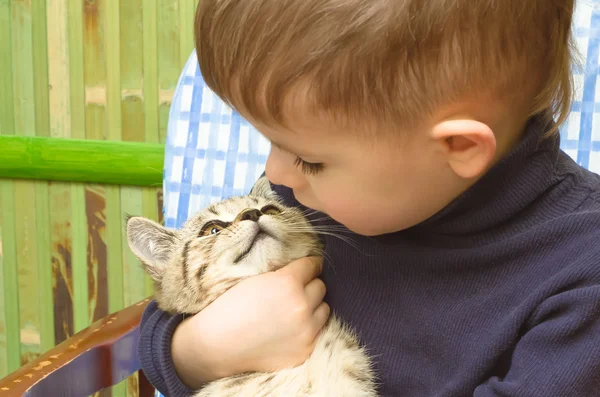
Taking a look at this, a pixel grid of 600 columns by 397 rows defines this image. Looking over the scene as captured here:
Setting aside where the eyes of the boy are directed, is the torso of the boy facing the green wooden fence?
no

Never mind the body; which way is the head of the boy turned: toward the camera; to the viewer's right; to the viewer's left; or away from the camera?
to the viewer's left

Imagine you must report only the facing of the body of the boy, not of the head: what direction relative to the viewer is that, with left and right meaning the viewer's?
facing the viewer and to the left of the viewer
